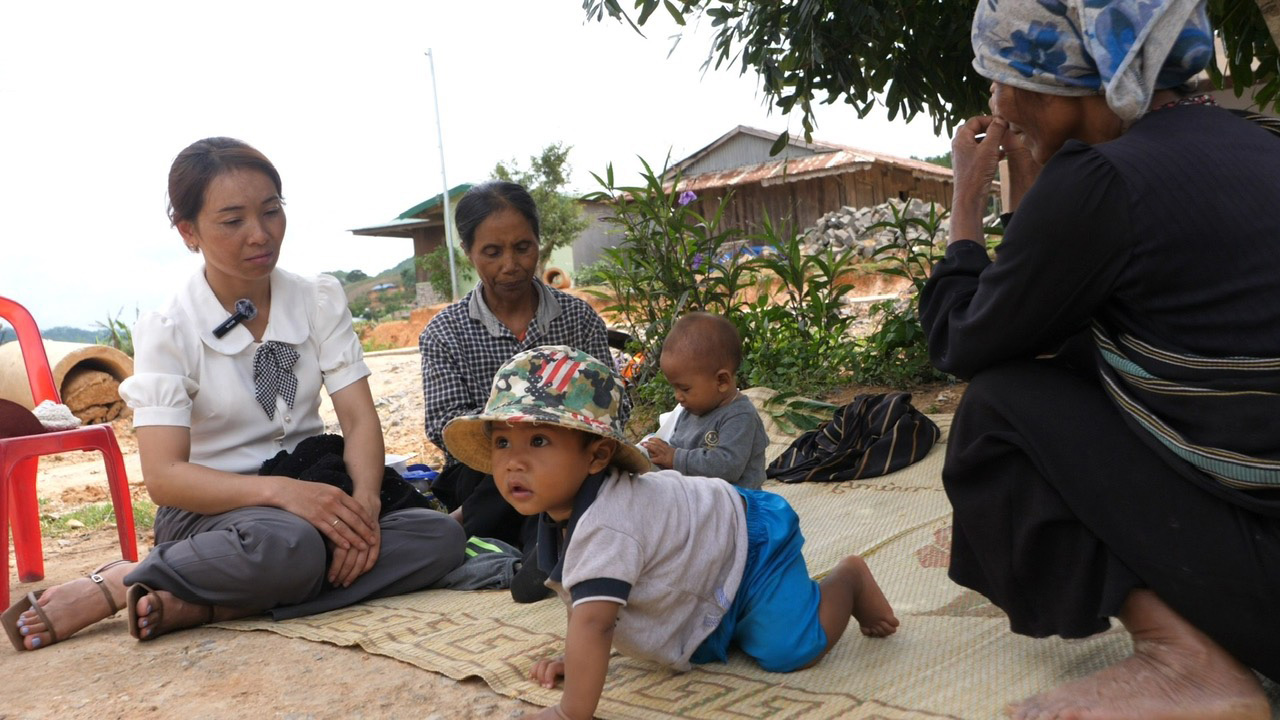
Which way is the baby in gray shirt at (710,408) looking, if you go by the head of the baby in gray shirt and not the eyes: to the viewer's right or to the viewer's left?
to the viewer's left

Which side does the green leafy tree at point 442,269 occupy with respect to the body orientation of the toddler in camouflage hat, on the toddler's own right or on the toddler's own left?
on the toddler's own right

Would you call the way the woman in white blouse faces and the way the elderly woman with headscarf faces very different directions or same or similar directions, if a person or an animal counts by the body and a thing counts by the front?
very different directions

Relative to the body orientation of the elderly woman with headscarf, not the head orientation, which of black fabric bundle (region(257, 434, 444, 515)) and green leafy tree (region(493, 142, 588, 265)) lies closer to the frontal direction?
the black fabric bundle

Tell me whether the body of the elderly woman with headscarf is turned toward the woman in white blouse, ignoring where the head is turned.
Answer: yes

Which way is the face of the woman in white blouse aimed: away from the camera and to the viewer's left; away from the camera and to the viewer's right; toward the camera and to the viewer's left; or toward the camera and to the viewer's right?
toward the camera and to the viewer's right

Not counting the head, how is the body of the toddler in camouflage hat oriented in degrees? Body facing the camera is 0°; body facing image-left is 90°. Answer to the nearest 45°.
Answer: approximately 45°

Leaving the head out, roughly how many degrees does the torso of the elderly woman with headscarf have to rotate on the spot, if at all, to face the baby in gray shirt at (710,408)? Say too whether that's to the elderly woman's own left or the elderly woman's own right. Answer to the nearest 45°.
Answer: approximately 45° to the elderly woman's own right

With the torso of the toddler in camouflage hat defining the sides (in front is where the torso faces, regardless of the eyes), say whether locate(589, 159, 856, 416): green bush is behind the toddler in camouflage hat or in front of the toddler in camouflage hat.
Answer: behind

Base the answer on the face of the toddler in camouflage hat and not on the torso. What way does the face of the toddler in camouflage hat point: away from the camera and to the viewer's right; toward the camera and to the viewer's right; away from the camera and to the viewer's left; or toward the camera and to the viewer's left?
toward the camera and to the viewer's left

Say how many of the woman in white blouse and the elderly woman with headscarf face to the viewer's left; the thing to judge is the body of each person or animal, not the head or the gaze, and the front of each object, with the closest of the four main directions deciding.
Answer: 1

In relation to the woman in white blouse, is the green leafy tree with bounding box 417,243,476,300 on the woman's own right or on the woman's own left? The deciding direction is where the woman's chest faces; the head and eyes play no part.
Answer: on the woman's own left

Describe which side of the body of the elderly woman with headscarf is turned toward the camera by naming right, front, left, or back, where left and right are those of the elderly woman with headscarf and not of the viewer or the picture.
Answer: left
